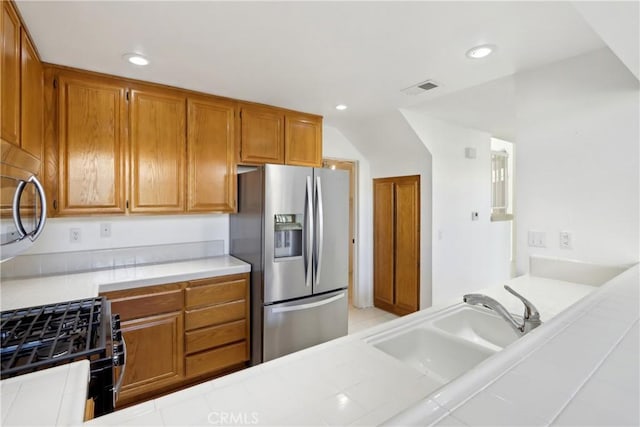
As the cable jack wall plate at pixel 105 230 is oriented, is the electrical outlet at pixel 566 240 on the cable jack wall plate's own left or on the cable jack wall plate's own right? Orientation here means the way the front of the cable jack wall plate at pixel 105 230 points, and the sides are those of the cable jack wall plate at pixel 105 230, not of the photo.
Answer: on the cable jack wall plate's own left

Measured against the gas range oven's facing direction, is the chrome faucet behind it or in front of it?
in front

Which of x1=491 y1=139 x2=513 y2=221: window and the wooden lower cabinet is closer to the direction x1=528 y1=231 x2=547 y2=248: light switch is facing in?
the wooden lower cabinet

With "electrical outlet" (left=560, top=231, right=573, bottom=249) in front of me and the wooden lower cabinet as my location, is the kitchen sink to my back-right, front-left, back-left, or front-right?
front-right

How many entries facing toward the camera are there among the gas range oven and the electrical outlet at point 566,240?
1

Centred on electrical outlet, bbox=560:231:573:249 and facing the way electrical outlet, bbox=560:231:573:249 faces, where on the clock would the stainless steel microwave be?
The stainless steel microwave is roughly at 1 o'clock from the electrical outlet.

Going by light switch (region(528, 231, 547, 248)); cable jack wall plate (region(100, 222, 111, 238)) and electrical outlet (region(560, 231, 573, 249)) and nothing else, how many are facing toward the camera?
3

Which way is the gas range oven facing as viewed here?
to the viewer's right

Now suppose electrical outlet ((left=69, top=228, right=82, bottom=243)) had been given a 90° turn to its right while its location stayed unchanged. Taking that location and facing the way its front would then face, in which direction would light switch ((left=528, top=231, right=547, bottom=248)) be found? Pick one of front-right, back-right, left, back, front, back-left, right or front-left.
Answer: back-left

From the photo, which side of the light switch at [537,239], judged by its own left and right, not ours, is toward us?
front

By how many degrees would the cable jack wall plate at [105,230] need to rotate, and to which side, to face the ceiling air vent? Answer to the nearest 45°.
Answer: approximately 45° to its left

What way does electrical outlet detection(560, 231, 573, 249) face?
toward the camera
